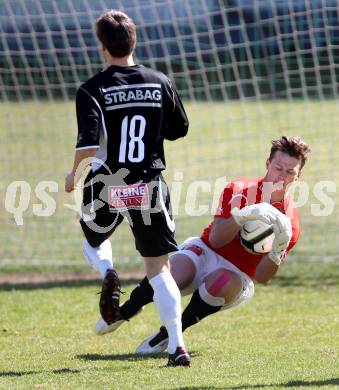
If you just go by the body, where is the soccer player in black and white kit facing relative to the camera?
away from the camera

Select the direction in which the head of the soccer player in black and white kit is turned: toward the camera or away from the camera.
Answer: away from the camera
